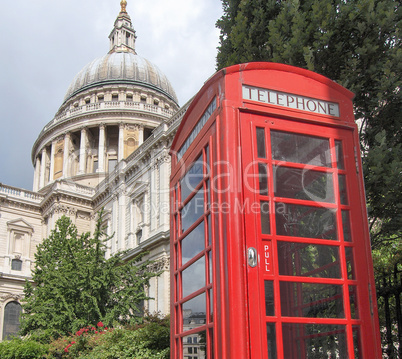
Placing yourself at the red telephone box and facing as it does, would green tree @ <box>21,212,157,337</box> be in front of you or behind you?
behind

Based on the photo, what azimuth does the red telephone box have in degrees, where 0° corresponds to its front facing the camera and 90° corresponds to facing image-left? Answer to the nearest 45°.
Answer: approximately 315°

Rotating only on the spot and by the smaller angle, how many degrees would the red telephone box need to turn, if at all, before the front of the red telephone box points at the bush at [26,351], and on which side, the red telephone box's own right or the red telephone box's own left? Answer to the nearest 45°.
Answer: approximately 180°
